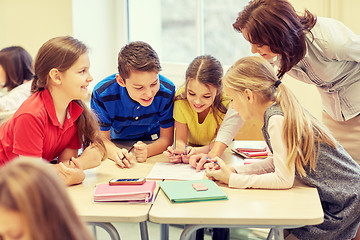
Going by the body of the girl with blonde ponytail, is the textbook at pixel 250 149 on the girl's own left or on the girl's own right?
on the girl's own right

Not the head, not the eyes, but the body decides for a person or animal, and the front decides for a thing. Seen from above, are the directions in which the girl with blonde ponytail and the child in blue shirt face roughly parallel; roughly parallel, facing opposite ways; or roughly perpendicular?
roughly perpendicular

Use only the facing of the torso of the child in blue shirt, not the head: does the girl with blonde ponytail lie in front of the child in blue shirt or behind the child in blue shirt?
in front

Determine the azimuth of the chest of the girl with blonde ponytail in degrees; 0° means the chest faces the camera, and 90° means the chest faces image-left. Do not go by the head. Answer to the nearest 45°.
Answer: approximately 90°

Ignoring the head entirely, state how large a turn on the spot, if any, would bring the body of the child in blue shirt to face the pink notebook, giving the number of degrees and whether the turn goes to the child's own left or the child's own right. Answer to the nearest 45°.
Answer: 0° — they already face it

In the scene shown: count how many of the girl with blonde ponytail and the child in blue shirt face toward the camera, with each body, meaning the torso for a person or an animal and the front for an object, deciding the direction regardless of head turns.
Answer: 1
